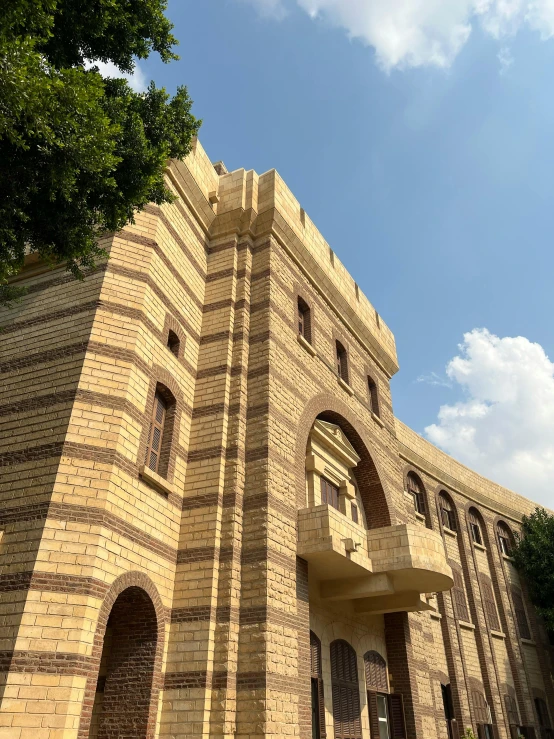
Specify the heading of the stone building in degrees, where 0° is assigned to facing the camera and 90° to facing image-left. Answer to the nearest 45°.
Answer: approximately 315°

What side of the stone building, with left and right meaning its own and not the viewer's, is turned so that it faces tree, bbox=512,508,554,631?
left

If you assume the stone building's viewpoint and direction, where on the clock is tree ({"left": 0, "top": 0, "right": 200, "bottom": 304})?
The tree is roughly at 2 o'clock from the stone building.
